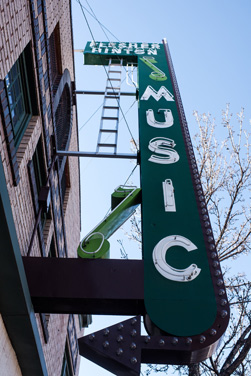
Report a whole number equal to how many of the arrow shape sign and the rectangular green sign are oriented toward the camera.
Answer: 2

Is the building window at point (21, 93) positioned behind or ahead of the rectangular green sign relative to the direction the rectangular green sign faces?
ahead

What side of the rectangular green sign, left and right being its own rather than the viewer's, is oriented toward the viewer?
front
